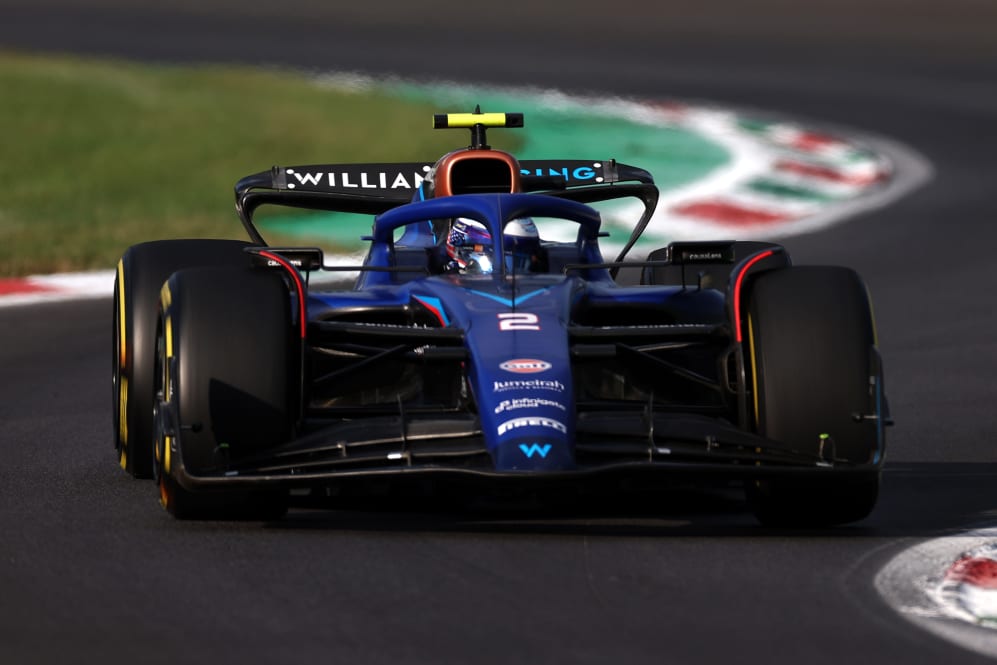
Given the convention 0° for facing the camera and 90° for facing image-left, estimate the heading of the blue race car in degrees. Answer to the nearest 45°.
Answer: approximately 0°
